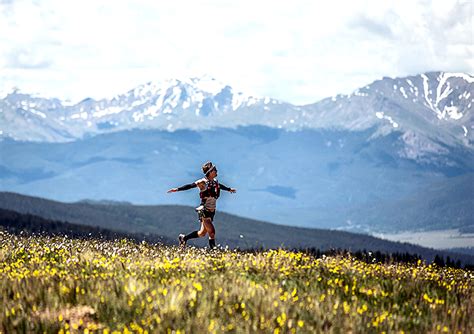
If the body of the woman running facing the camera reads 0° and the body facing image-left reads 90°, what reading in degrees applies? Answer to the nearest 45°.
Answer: approximately 315°
